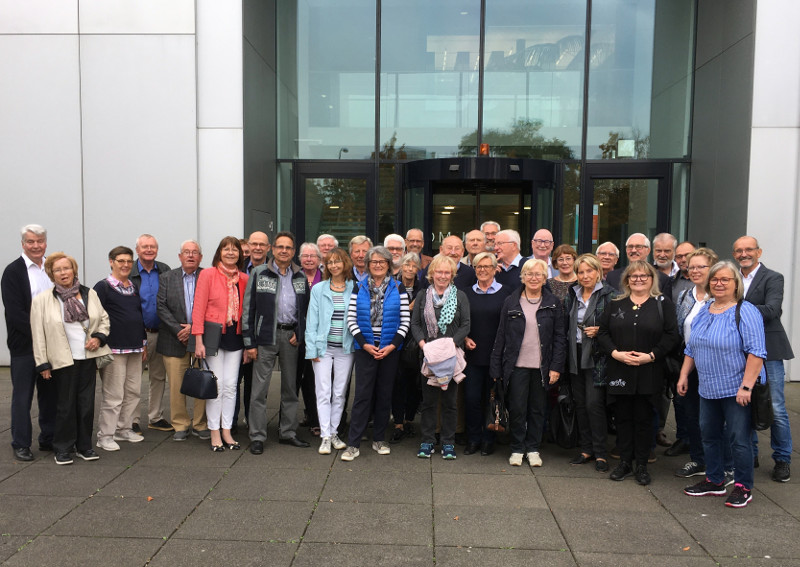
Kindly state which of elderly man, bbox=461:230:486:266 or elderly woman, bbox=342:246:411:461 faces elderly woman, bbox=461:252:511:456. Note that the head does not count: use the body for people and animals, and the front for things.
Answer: the elderly man

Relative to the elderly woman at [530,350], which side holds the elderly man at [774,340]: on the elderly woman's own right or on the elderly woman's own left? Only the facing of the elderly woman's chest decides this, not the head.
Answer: on the elderly woman's own left

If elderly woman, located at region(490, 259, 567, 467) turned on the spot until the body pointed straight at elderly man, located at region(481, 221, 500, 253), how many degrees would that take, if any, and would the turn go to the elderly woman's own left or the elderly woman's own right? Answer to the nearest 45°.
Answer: approximately 180°

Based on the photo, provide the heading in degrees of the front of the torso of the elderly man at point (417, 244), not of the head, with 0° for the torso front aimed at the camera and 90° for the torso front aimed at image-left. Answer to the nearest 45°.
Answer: approximately 0°

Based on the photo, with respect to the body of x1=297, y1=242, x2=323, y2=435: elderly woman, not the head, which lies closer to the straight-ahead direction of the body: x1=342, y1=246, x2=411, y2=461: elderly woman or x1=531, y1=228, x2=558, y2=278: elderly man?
the elderly woman

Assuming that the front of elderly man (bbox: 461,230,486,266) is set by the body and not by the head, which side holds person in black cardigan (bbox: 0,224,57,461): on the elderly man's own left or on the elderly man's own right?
on the elderly man's own right
